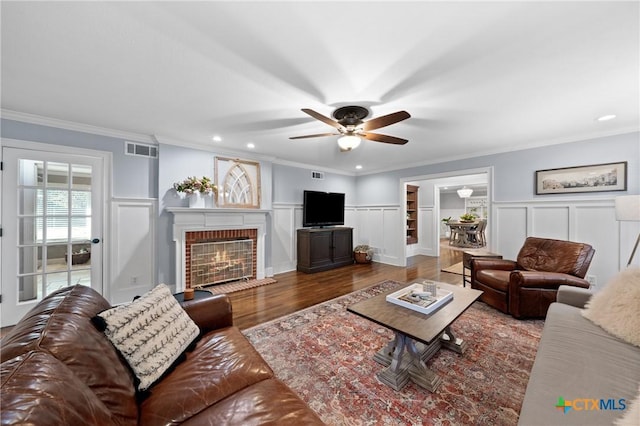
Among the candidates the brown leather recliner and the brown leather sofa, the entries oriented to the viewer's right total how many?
1

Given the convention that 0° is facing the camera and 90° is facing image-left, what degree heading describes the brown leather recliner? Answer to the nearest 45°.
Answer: approximately 45°

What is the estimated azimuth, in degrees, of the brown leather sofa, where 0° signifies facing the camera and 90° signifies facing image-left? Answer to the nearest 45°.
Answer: approximately 270°

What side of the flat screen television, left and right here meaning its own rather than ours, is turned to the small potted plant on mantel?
right

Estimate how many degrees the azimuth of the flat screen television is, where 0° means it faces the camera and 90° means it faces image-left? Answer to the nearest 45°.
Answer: approximately 315°

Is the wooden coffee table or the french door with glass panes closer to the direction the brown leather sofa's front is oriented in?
the wooden coffee table

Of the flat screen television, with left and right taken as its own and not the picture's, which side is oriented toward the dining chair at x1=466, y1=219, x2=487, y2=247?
left

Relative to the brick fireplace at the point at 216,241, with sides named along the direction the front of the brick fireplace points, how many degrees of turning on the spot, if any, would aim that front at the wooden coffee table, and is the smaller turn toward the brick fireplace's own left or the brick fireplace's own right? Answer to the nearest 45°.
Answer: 0° — it already faces it

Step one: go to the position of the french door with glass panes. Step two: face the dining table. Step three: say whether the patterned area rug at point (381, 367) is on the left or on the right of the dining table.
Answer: right
